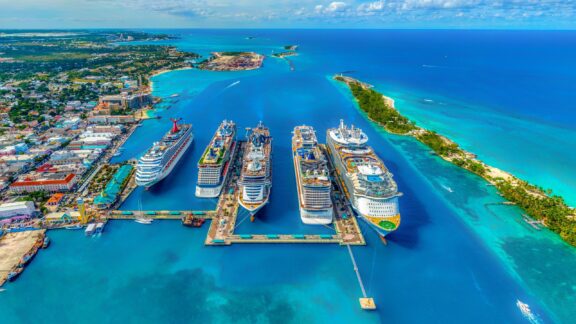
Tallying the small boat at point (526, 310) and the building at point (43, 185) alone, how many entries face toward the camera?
1

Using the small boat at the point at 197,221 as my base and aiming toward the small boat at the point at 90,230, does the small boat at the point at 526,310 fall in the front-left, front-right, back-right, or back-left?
back-left
